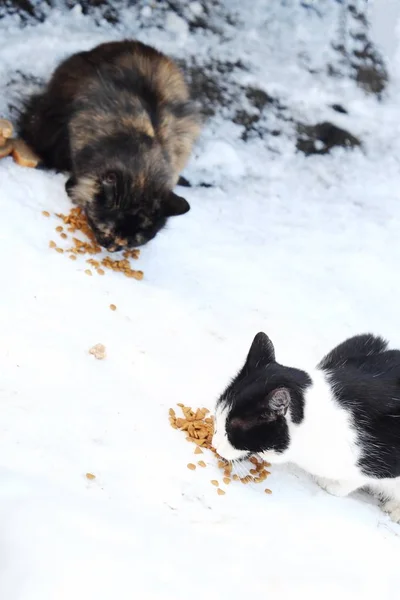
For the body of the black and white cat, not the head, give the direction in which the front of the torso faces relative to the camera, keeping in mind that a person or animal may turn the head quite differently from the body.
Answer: to the viewer's left

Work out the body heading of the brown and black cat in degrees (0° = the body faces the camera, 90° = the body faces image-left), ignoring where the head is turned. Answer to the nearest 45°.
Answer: approximately 0°

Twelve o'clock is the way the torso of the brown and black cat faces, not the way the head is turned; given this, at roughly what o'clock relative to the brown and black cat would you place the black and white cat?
The black and white cat is roughly at 11 o'clock from the brown and black cat.

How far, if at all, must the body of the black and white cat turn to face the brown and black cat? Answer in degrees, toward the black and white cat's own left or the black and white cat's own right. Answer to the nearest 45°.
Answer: approximately 45° to the black and white cat's own right

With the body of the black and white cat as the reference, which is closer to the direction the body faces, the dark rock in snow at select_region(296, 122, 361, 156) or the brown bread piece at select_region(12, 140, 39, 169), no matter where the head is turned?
the brown bread piece
